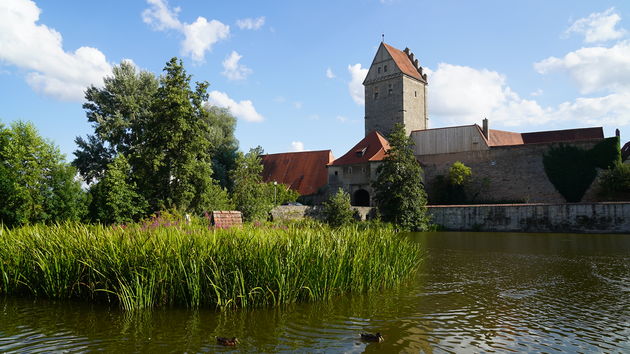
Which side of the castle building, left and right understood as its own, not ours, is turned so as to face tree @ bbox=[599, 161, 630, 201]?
left

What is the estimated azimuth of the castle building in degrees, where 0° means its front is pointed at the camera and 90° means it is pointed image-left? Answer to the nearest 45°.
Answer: approximately 45°

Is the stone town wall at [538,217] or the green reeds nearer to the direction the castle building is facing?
the green reeds

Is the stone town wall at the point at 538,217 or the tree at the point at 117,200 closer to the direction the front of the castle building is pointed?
the tree
